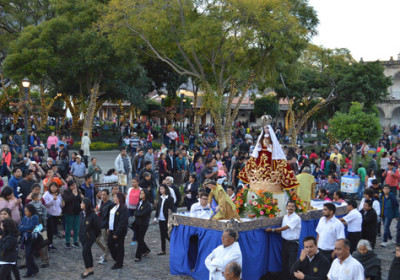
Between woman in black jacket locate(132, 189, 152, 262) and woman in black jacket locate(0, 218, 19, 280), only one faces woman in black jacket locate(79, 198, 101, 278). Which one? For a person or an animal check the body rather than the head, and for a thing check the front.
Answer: woman in black jacket locate(132, 189, 152, 262)

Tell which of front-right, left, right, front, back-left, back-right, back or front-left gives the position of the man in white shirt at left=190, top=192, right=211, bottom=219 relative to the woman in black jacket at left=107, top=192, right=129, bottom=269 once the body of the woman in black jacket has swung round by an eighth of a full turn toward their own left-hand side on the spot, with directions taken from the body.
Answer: left

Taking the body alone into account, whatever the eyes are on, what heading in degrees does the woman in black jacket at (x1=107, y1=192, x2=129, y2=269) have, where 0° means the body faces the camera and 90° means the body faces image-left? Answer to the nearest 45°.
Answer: approximately 45°

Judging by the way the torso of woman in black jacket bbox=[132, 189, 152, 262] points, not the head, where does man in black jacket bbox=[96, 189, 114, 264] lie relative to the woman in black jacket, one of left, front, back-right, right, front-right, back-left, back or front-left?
front-right

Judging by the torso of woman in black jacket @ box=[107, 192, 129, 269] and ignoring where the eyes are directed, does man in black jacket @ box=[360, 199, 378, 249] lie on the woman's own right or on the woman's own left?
on the woman's own left

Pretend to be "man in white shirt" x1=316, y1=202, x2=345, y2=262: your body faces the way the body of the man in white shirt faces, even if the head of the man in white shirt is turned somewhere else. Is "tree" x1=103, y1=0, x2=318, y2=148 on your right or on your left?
on your right

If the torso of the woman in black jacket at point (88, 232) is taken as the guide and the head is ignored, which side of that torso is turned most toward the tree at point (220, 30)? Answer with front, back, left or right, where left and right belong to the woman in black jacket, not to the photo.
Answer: back

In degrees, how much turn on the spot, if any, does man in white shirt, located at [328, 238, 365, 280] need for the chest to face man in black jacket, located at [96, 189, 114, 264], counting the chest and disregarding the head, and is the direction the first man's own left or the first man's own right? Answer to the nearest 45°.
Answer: approximately 90° to the first man's own right

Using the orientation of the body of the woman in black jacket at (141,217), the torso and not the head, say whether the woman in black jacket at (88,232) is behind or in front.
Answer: in front

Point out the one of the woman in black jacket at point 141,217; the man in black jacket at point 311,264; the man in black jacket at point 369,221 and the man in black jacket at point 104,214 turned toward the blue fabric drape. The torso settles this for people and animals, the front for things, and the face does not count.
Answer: the man in black jacket at point 369,221

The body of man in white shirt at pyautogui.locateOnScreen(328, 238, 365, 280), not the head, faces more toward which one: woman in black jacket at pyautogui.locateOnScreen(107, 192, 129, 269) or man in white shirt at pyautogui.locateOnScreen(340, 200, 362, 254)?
the woman in black jacket

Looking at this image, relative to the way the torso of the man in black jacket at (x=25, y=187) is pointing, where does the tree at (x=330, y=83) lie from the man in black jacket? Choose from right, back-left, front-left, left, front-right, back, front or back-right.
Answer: left

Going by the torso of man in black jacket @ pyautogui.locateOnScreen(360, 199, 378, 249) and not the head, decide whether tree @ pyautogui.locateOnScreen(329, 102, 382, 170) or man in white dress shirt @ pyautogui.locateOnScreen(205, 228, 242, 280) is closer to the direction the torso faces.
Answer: the man in white dress shirt
